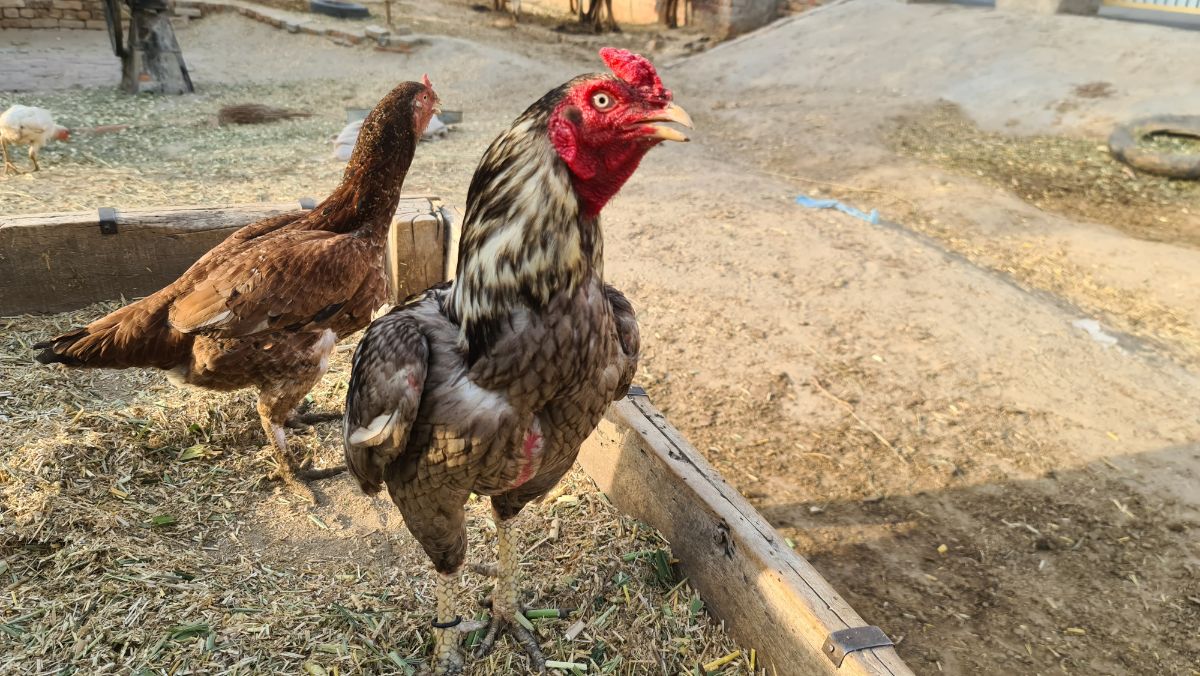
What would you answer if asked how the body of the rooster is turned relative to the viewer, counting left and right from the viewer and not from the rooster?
facing the viewer and to the right of the viewer

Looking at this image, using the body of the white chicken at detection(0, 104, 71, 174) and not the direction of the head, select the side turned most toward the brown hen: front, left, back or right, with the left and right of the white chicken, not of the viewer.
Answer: right

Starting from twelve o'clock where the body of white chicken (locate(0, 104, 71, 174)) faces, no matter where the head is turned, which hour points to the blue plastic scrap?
The blue plastic scrap is roughly at 1 o'clock from the white chicken.

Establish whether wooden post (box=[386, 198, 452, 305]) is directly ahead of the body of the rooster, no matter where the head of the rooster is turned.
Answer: no

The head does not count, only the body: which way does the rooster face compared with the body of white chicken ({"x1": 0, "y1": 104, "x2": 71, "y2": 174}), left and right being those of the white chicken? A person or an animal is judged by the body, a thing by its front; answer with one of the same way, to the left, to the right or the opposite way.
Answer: to the right

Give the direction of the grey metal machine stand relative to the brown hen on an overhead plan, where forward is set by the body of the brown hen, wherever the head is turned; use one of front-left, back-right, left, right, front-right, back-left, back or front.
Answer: left

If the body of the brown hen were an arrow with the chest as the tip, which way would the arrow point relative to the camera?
to the viewer's right

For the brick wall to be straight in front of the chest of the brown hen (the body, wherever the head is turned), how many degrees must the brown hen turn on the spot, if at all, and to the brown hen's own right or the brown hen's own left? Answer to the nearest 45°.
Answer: approximately 90° to the brown hen's own left

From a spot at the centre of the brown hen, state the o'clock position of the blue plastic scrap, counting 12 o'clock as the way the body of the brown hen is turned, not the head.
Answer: The blue plastic scrap is roughly at 11 o'clock from the brown hen.

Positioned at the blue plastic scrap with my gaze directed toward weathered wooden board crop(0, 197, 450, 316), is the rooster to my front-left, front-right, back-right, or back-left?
front-left

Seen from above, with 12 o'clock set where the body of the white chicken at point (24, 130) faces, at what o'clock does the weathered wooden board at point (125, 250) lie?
The weathered wooden board is roughly at 3 o'clock from the white chicken.

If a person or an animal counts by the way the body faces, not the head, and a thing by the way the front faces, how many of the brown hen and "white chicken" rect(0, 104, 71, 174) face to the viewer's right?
2

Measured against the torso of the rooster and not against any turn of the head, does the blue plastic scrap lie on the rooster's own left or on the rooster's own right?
on the rooster's own left

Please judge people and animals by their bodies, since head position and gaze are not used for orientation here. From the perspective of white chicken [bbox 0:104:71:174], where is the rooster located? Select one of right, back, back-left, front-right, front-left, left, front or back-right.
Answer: right

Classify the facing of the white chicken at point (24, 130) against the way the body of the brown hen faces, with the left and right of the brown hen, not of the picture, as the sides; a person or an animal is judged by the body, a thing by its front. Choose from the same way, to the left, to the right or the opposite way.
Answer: the same way

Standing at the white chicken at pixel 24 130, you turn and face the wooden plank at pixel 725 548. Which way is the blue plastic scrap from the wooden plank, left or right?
left

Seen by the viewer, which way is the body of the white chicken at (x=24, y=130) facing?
to the viewer's right
